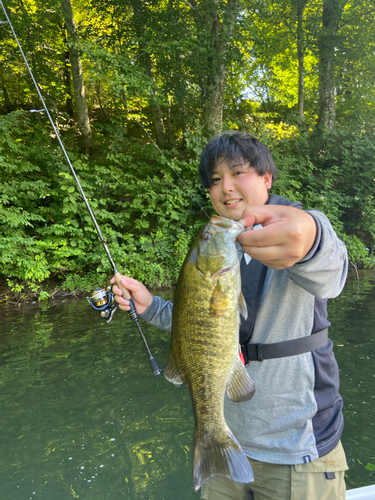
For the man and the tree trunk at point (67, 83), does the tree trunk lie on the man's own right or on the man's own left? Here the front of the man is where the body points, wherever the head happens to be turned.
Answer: on the man's own right

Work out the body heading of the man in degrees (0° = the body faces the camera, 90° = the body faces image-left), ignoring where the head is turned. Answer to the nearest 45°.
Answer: approximately 45°

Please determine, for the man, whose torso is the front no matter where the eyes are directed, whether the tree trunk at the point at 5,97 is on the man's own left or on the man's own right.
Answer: on the man's own right

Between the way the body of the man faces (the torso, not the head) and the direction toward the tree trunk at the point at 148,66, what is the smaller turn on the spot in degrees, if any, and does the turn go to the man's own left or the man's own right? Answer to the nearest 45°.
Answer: approximately 135° to the man's own right
